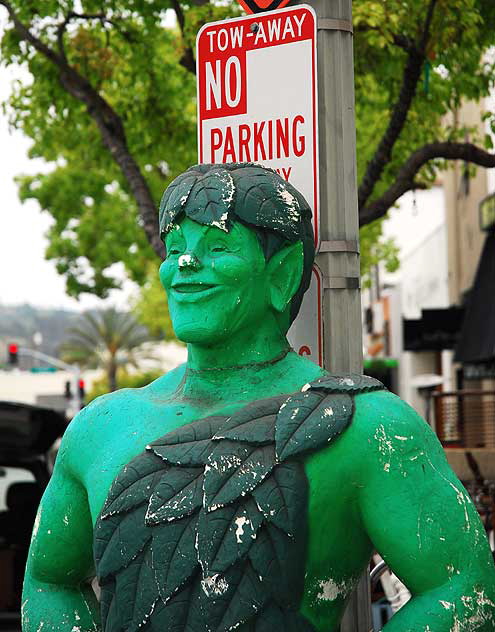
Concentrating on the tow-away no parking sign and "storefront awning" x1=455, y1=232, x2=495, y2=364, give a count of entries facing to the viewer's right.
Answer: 0

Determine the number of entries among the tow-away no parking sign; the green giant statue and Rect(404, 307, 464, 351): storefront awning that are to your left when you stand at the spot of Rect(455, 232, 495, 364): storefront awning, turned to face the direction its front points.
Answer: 2

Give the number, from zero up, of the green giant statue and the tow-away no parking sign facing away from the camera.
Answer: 0

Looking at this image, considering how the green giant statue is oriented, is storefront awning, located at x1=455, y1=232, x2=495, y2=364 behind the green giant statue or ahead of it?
behind

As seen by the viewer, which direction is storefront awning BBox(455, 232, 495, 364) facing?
to the viewer's left

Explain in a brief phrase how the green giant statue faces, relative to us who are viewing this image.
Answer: facing the viewer and to the left of the viewer

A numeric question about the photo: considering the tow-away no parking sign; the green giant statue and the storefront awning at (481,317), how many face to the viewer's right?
0

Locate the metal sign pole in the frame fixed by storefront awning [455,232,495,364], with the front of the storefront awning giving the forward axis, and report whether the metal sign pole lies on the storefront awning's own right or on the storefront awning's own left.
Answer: on the storefront awning's own left

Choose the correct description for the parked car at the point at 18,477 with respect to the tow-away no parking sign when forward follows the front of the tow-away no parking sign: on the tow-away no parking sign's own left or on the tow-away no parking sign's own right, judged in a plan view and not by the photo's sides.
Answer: on the tow-away no parking sign's own right
